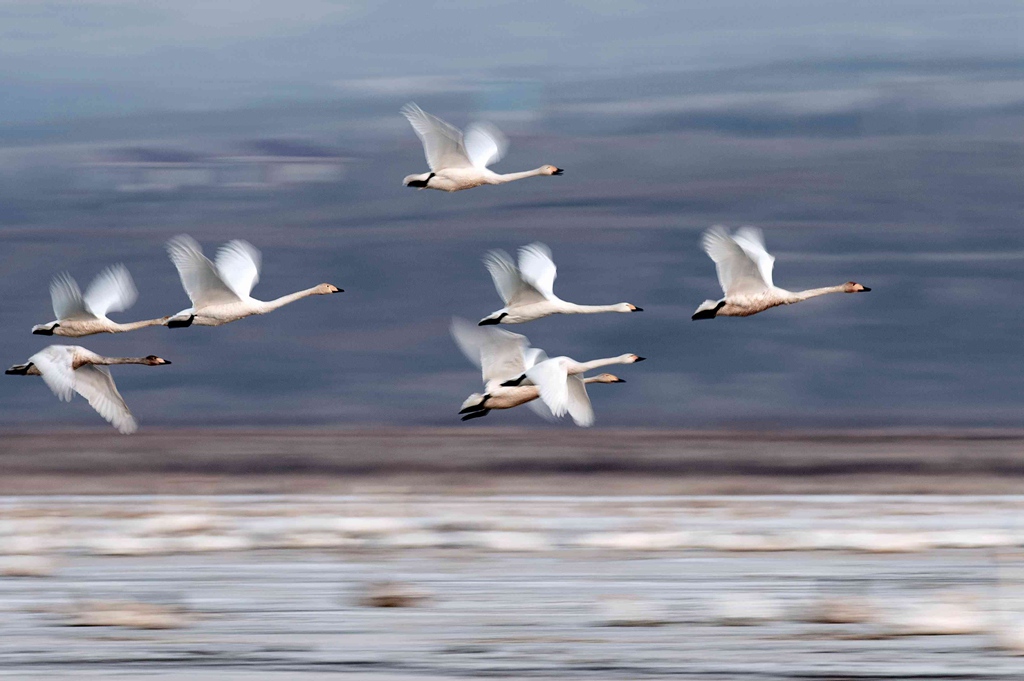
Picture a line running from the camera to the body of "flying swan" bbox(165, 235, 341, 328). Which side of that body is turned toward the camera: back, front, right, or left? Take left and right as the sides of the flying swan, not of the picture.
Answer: right

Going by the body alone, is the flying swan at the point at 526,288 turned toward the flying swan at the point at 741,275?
yes

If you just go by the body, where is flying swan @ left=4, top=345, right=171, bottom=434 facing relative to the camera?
to the viewer's right

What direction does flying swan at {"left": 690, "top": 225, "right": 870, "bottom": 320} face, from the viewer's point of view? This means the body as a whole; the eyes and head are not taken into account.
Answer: to the viewer's right

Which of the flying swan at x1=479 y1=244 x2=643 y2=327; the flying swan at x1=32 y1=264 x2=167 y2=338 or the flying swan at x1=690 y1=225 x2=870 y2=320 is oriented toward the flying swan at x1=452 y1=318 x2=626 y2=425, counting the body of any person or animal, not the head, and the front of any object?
the flying swan at x1=32 y1=264 x2=167 y2=338

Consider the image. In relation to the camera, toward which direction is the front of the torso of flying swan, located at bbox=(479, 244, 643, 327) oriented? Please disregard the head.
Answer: to the viewer's right

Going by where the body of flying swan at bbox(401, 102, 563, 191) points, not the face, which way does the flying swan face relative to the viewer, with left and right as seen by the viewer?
facing to the right of the viewer

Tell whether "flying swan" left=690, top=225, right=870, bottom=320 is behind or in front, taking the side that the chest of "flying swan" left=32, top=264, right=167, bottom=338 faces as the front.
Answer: in front

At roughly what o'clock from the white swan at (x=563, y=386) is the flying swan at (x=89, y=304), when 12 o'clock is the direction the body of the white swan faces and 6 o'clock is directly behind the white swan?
The flying swan is roughly at 6 o'clock from the white swan.

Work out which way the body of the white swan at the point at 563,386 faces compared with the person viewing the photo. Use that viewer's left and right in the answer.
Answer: facing to the right of the viewer

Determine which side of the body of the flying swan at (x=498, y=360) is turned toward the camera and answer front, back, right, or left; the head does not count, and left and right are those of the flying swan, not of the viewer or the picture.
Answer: right
